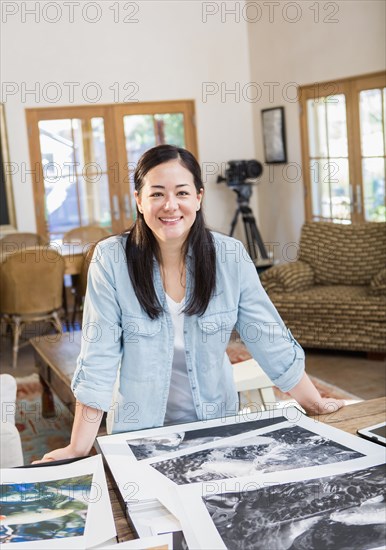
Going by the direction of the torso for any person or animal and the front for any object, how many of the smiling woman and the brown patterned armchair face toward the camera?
2

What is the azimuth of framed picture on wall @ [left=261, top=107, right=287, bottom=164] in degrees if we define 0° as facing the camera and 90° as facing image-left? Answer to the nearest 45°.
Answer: approximately 45°

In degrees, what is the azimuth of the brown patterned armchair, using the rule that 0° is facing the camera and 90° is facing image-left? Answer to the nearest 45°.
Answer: approximately 0°

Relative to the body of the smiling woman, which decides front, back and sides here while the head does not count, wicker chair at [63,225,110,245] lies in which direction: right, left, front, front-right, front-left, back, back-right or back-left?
back

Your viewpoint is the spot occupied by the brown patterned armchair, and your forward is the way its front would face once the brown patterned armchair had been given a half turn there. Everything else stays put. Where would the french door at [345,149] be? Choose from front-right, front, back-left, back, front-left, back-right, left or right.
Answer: front

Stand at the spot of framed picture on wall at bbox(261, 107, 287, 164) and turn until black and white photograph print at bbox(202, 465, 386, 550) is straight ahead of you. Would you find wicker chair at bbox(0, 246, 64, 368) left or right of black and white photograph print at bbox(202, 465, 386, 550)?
right

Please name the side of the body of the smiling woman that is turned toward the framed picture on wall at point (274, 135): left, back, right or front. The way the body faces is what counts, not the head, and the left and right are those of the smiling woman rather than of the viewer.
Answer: back

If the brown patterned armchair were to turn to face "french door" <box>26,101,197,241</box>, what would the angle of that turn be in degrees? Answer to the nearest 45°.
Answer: approximately 135° to its right

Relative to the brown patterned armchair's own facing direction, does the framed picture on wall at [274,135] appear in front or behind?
behind
